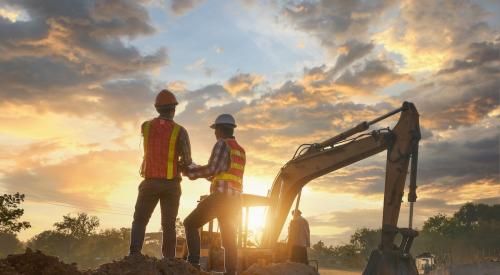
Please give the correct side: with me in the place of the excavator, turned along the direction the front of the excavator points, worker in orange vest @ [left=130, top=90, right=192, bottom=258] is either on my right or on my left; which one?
on my right

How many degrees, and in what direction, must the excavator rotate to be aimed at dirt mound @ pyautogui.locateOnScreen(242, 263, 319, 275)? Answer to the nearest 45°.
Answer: approximately 135° to its right

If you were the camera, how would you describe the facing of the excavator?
facing to the right of the viewer

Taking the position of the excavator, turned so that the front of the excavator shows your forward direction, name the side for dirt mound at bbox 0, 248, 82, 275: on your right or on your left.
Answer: on your right

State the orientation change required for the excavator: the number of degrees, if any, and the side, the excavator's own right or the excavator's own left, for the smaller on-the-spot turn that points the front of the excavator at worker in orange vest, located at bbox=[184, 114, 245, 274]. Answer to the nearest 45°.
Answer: approximately 90° to the excavator's own right
